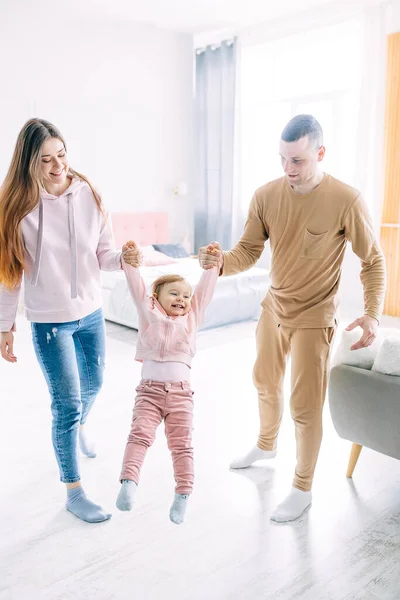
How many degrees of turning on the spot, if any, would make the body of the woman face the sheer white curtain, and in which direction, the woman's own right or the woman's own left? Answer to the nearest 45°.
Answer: approximately 90° to the woman's own left

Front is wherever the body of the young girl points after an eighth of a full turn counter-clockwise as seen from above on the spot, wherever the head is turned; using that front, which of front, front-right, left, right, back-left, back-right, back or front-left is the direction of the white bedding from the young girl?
back-left

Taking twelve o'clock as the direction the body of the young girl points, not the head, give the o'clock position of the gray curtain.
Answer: The gray curtain is roughly at 6 o'clock from the young girl.

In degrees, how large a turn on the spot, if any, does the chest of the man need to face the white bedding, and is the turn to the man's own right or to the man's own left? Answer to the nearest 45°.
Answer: approximately 135° to the man's own right

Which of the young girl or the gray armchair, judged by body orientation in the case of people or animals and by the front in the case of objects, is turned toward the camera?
the young girl

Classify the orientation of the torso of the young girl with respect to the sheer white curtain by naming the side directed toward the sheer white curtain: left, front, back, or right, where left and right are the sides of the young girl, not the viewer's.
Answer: back

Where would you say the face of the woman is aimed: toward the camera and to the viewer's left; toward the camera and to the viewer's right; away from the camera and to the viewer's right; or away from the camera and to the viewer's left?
toward the camera and to the viewer's right

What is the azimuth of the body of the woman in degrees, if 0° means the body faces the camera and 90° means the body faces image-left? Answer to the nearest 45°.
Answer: approximately 315°

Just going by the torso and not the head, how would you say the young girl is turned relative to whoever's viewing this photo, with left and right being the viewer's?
facing the viewer

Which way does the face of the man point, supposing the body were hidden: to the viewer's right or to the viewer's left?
to the viewer's left

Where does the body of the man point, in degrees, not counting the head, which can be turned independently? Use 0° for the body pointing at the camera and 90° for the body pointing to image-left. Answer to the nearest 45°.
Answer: approximately 45°

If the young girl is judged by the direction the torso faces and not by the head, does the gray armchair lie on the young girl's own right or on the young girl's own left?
on the young girl's own left

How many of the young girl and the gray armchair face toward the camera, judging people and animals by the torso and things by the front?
1
